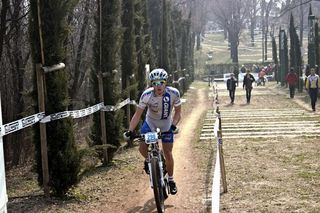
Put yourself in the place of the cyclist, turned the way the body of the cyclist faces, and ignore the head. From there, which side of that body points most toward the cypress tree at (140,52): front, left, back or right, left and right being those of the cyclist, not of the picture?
back

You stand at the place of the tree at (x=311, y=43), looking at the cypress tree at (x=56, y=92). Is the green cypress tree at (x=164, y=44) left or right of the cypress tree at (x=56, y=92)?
right

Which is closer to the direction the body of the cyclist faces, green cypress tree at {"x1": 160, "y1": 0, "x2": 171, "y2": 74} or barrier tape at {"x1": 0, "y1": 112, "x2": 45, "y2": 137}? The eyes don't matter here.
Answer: the barrier tape

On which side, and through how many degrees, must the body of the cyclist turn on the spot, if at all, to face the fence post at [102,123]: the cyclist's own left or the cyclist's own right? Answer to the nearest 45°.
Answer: approximately 180°

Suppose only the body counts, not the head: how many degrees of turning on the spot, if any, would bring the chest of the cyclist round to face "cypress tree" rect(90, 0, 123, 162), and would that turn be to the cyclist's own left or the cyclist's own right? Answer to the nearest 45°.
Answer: approximately 180°

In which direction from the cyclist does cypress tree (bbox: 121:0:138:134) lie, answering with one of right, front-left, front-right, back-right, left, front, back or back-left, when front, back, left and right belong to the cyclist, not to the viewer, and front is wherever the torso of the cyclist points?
back

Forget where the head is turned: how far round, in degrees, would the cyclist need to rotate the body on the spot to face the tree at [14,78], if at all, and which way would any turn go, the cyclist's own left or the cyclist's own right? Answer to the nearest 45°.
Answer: approximately 135° to the cyclist's own right

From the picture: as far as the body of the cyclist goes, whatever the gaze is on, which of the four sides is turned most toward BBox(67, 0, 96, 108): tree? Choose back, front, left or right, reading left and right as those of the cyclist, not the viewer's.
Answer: back

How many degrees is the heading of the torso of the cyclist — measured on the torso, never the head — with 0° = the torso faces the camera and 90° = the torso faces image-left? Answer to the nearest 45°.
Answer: approximately 0°

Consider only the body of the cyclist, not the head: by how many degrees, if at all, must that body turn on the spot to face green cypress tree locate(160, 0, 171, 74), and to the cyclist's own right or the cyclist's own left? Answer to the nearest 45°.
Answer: approximately 180°

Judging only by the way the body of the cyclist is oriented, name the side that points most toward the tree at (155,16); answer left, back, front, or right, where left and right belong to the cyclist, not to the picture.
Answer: back

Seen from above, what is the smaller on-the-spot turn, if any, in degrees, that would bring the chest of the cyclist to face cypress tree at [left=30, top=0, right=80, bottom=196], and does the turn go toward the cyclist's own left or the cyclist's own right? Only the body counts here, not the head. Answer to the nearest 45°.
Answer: approximately 90° to the cyclist's own right

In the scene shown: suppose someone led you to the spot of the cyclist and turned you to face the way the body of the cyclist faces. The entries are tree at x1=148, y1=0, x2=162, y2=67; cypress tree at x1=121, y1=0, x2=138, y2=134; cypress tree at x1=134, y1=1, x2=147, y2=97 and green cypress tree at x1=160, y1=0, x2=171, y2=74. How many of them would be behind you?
4
